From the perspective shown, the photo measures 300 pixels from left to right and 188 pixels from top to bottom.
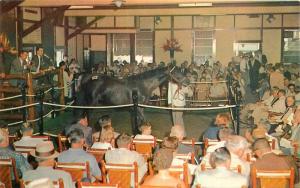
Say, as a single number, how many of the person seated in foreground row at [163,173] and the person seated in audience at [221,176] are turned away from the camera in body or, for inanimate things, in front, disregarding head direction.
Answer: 2

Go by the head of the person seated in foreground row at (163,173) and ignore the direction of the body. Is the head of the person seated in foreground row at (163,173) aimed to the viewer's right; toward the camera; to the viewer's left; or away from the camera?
away from the camera

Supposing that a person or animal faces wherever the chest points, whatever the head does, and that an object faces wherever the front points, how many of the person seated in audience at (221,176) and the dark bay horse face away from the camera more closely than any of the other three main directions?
1

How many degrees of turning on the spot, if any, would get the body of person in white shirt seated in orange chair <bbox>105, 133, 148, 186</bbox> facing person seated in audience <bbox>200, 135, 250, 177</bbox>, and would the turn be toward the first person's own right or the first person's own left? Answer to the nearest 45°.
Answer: approximately 90° to the first person's own right

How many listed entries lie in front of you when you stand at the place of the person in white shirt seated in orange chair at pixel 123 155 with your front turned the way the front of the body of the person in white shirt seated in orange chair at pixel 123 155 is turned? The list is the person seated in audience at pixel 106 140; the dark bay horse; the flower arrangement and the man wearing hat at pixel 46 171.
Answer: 3

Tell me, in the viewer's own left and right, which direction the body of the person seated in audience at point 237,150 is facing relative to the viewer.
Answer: facing away from the viewer and to the left of the viewer

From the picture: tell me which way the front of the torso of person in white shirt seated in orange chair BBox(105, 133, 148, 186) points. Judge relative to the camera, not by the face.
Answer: away from the camera

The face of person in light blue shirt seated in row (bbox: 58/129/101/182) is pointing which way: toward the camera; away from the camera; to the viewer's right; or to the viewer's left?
away from the camera

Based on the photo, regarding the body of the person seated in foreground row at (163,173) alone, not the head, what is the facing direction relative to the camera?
away from the camera

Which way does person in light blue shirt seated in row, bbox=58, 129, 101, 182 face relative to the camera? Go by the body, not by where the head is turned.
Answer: away from the camera

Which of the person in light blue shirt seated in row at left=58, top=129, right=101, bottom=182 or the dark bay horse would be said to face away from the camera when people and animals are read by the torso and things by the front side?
the person in light blue shirt seated in row
